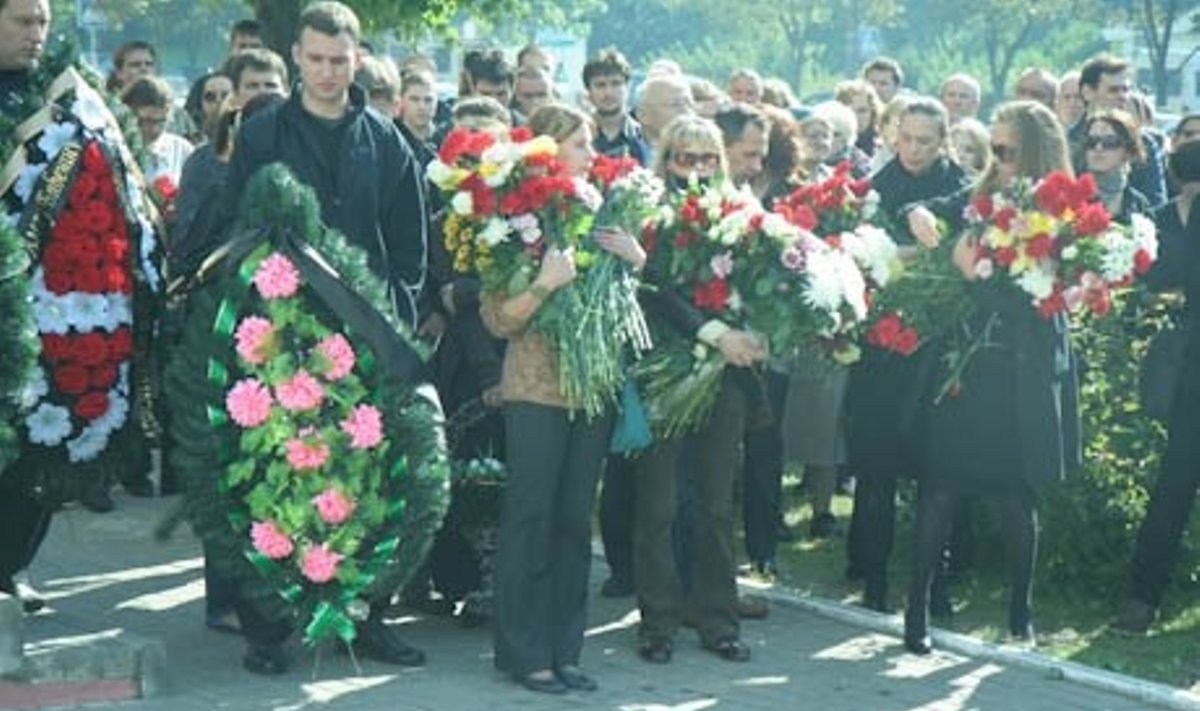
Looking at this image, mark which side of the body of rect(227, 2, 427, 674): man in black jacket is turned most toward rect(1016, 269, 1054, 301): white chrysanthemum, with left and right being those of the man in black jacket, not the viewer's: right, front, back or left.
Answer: left

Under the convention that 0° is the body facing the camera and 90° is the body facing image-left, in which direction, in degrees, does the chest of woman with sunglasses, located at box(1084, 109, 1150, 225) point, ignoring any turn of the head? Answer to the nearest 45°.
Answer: approximately 45°

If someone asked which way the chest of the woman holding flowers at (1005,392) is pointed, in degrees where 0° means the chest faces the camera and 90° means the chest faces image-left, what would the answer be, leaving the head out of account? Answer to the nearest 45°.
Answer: approximately 45°

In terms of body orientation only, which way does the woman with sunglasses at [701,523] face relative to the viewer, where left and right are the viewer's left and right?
facing the viewer

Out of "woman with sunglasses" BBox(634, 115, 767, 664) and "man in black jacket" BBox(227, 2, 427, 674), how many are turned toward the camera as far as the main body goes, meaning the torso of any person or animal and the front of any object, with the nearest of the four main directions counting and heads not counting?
2

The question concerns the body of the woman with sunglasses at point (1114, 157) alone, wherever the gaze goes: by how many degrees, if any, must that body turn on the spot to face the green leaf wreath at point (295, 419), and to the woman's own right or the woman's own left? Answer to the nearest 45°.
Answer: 0° — they already face it

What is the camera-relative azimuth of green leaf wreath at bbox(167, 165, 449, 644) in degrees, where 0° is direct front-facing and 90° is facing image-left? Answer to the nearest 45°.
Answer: approximately 0°

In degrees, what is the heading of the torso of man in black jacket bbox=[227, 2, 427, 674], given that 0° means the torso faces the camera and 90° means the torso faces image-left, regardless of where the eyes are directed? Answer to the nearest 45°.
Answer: approximately 0°
